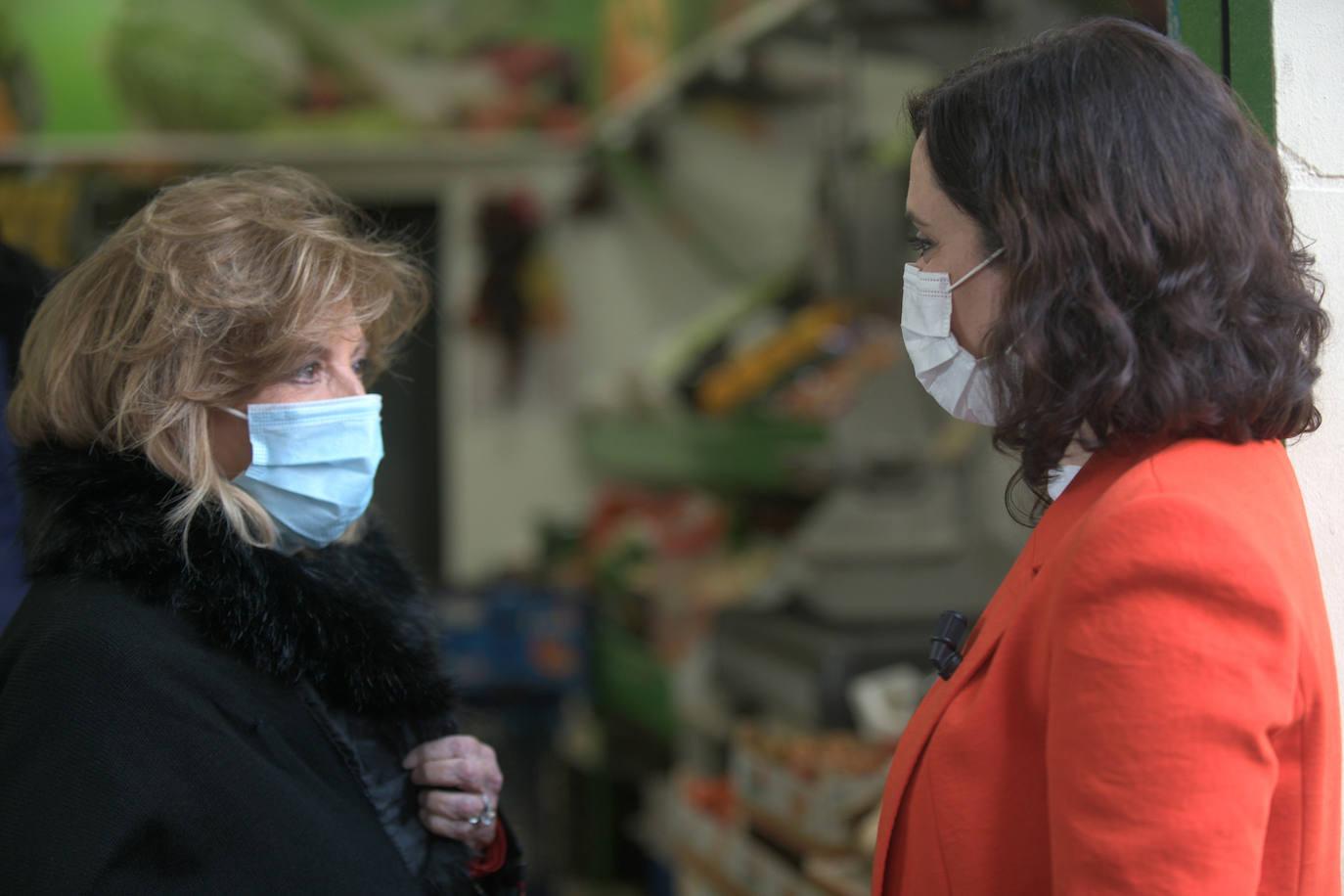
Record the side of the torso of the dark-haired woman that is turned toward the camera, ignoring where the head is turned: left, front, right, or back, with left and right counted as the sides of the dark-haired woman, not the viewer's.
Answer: left

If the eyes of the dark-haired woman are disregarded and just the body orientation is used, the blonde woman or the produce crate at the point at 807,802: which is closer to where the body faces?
the blonde woman

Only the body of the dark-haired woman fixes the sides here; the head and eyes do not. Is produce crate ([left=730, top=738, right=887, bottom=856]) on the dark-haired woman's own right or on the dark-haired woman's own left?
on the dark-haired woman's own right

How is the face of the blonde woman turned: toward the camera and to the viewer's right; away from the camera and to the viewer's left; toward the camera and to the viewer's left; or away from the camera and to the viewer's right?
toward the camera and to the viewer's right

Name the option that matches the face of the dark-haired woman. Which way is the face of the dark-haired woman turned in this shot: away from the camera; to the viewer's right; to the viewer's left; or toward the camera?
to the viewer's left
